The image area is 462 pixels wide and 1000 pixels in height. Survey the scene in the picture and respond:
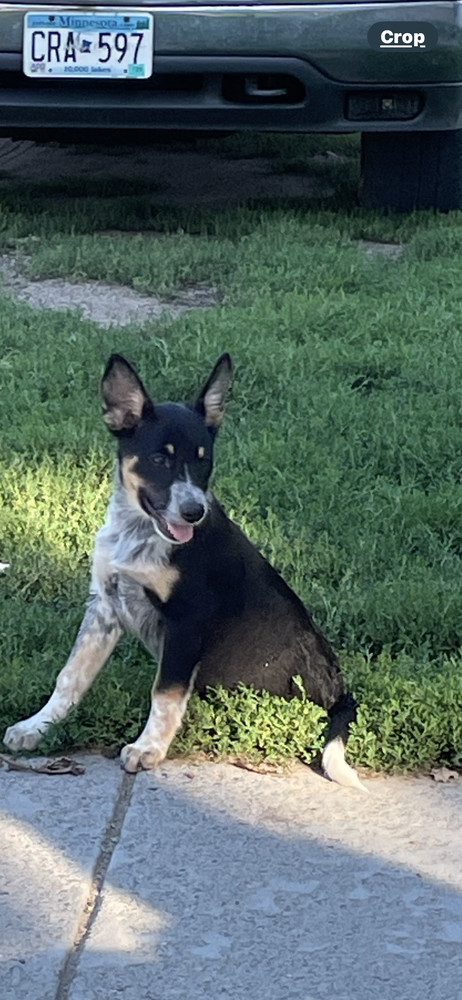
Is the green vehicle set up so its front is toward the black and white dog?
yes

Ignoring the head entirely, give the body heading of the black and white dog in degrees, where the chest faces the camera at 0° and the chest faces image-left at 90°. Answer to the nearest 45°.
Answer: approximately 45°

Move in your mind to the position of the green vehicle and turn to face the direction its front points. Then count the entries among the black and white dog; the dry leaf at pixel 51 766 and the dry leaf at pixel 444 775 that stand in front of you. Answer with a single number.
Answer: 3

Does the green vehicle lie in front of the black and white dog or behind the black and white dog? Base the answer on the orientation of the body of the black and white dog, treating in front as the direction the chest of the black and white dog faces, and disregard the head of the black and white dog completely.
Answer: behind

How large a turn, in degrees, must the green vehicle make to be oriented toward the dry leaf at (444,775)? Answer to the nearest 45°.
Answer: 0° — it already faces it

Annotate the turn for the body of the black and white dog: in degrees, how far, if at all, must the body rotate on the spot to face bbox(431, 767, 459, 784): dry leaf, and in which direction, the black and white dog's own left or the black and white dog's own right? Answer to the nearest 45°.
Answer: approximately 90° to the black and white dog's own left

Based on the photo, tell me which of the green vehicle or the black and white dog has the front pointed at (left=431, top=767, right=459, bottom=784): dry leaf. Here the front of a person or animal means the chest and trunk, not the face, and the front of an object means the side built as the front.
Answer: the green vehicle
